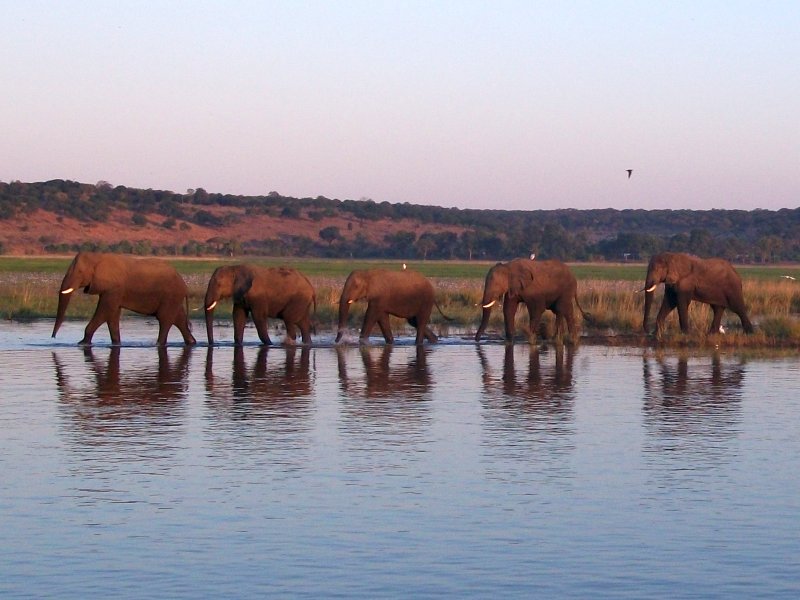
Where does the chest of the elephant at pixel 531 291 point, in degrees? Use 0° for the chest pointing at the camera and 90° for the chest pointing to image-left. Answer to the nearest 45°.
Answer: approximately 90°

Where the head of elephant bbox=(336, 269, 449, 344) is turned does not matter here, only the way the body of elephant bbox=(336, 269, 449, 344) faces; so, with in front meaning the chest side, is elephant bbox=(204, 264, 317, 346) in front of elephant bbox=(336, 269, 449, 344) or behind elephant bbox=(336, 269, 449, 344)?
in front

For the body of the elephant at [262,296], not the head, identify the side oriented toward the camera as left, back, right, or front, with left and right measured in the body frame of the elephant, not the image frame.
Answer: left

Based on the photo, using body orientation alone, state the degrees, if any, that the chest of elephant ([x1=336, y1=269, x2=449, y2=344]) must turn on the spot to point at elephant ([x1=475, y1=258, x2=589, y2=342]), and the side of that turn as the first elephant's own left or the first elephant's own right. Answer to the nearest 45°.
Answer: approximately 180°

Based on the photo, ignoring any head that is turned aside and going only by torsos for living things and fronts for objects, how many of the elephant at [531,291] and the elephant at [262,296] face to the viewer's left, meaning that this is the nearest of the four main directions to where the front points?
2

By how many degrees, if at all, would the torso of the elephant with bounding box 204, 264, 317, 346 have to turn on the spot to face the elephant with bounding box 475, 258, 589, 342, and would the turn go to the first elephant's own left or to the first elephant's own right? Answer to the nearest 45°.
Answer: approximately 180°

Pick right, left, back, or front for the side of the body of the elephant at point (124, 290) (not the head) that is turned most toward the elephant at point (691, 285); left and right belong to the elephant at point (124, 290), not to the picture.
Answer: back

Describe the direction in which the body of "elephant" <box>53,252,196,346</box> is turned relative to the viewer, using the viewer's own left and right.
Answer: facing to the left of the viewer

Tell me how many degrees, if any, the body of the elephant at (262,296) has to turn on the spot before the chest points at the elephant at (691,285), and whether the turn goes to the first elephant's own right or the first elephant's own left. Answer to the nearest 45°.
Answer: approximately 180°

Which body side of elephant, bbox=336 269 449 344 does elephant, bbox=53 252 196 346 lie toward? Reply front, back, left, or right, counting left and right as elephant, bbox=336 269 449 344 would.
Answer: front

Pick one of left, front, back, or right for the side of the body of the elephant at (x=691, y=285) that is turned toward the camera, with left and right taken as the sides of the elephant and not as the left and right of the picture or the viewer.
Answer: left

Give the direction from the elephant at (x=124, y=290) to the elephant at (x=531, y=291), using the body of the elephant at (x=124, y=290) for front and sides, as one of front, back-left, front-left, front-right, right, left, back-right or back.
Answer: back
